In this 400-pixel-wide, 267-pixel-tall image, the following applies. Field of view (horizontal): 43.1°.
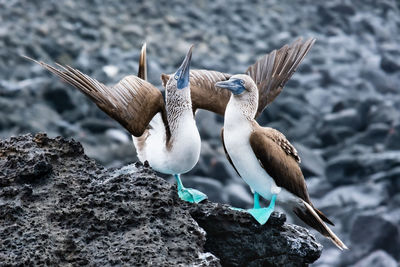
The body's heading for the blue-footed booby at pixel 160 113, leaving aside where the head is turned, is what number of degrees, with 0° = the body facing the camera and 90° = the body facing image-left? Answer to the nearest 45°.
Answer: approximately 315°

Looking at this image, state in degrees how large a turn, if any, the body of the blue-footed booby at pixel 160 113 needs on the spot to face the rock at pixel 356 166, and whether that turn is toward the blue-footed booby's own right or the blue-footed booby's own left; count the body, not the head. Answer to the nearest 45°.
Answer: approximately 90° to the blue-footed booby's own left

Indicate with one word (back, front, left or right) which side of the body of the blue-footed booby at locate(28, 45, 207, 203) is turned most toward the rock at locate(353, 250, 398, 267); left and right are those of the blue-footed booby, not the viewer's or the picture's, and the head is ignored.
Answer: left

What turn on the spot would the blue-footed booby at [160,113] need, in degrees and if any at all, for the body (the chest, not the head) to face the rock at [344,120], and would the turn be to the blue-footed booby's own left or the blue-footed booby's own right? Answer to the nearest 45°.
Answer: approximately 90° to the blue-footed booby's own left

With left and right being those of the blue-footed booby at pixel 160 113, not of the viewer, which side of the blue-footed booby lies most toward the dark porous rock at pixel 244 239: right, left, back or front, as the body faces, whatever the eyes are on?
front

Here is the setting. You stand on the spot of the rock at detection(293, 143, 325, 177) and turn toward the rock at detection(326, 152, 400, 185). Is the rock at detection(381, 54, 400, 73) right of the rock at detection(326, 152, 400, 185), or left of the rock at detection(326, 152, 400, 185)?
left

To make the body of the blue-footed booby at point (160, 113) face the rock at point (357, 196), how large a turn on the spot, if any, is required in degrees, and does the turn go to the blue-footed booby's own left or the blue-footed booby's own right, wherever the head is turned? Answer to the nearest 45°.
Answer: approximately 90° to the blue-footed booby's own left

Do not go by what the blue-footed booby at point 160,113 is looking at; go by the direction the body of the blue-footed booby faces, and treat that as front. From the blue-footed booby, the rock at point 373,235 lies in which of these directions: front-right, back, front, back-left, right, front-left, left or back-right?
left

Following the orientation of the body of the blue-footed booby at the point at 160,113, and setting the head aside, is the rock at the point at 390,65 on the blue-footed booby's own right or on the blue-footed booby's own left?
on the blue-footed booby's own left
